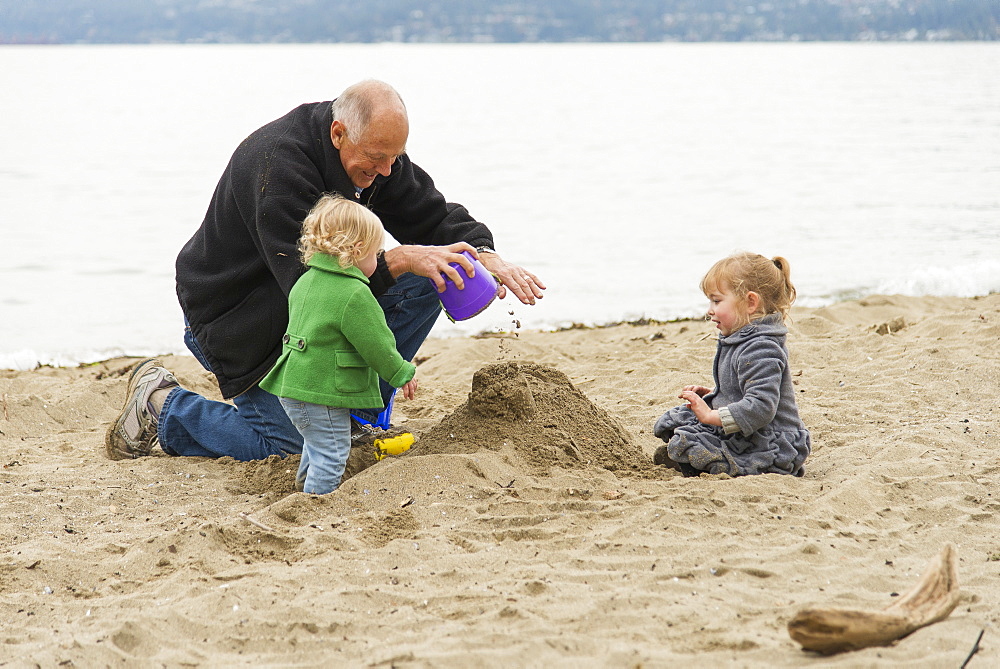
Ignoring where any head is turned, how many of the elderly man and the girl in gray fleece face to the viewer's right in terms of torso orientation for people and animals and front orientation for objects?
1

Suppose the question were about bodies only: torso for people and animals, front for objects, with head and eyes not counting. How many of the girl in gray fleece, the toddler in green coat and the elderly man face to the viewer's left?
1

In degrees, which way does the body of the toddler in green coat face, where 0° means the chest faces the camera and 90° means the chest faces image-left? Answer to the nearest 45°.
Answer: approximately 225°

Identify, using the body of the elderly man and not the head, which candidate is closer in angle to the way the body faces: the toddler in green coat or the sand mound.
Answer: the sand mound

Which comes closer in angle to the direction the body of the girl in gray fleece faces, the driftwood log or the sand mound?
the sand mound

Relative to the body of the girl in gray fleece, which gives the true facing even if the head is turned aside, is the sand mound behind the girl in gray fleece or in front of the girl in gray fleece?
in front

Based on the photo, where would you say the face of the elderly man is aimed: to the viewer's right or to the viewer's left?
to the viewer's right

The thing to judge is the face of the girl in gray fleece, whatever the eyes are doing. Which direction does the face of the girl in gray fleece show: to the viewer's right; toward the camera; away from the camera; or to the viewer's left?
to the viewer's left

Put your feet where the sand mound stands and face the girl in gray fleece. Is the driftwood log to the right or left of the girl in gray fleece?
right

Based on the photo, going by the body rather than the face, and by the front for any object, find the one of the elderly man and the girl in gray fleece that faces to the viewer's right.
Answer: the elderly man

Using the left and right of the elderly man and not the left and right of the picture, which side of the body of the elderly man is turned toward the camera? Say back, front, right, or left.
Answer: right

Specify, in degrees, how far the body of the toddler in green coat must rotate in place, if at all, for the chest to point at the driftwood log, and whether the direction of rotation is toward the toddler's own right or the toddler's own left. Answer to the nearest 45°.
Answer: approximately 90° to the toddler's own right

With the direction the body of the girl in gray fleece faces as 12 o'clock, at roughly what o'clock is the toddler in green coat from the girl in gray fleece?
The toddler in green coat is roughly at 11 o'clock from the girl in gray fleece.

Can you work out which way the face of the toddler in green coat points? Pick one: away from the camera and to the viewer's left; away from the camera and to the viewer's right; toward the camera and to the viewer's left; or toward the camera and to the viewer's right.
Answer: away from the camera and to the viewer's right

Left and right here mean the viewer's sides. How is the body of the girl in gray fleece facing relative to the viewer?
facing to the left of the viewer

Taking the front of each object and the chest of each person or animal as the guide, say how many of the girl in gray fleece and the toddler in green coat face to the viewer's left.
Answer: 1
